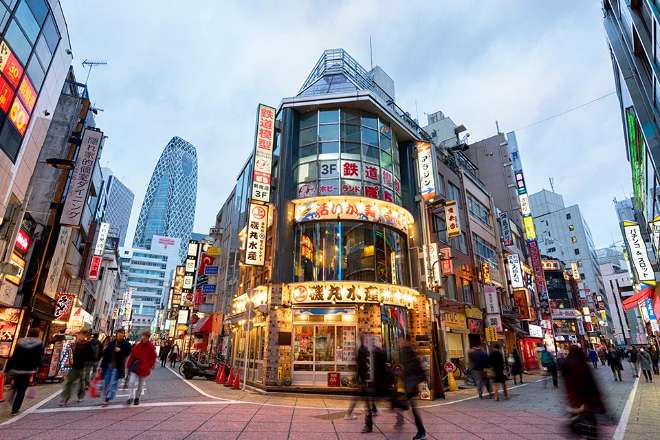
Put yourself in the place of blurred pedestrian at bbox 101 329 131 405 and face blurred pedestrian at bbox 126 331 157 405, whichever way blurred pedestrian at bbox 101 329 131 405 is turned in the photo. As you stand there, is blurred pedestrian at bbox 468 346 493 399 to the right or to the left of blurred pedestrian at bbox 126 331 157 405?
left

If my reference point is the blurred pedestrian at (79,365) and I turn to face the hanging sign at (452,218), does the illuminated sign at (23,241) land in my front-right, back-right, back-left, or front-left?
back-left

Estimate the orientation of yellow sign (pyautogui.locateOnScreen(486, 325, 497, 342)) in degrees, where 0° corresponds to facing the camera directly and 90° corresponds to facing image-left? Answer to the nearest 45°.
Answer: approximately 0°

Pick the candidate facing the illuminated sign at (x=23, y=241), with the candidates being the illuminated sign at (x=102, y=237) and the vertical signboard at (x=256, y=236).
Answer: the illuminated sign at (x=102, y=237)

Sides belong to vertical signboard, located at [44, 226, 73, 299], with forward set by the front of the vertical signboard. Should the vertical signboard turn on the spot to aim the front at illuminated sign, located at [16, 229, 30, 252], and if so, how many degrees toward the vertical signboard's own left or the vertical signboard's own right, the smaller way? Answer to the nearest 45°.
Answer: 0° — it already faces it

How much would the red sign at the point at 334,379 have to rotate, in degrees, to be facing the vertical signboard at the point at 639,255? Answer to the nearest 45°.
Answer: approximately 90° to its left

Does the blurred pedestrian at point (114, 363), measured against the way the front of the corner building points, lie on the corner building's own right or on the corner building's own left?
on the corner building's own right

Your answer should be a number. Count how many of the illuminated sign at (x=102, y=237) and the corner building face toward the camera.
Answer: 2

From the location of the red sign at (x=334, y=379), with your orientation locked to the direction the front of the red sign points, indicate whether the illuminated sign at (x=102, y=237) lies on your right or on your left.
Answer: on your right

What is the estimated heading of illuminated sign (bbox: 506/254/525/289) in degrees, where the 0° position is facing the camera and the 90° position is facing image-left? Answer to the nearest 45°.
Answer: approximately 0°
